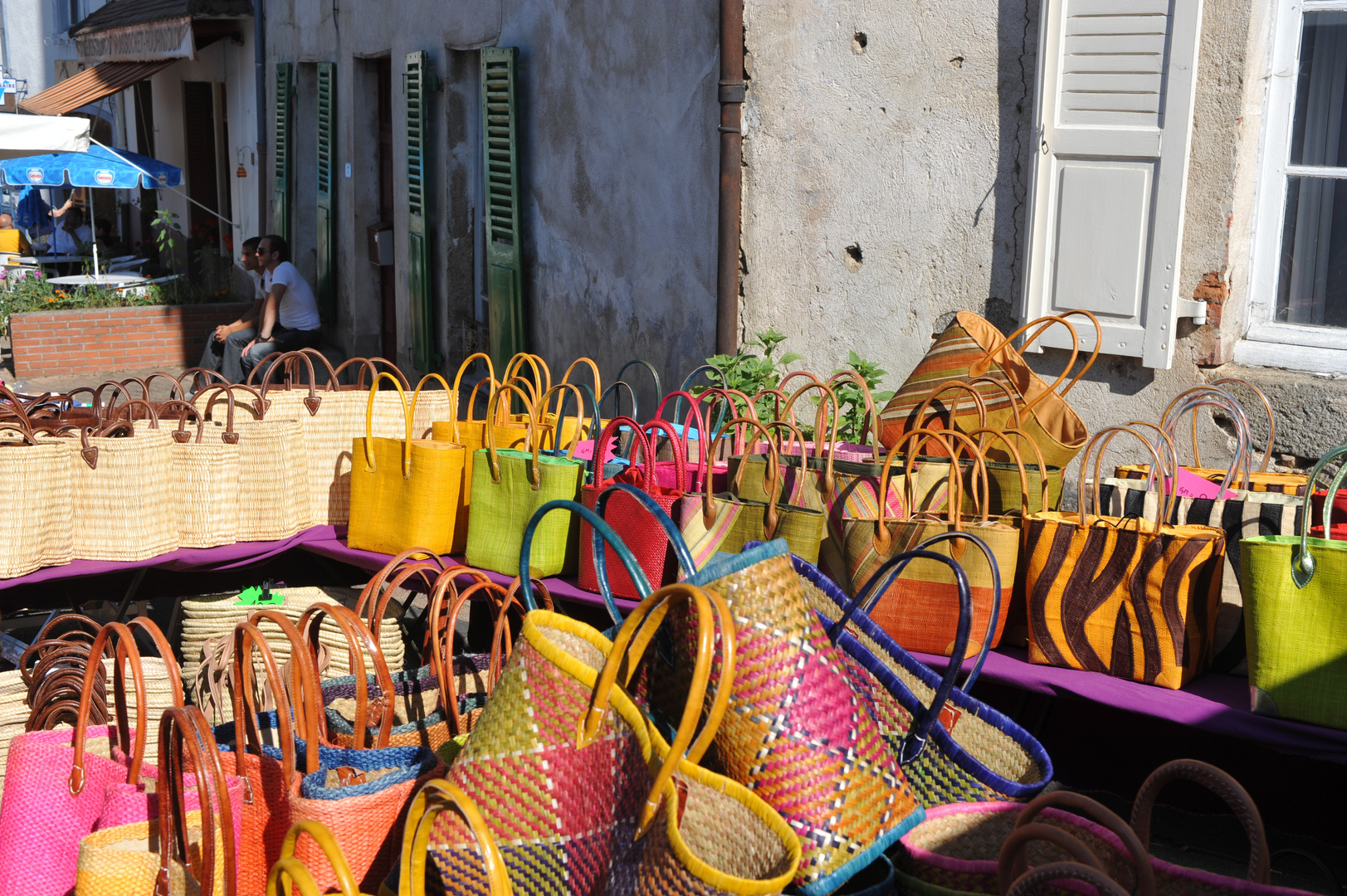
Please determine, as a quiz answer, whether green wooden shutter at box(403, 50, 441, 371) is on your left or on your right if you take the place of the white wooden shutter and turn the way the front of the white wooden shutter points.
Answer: on your right

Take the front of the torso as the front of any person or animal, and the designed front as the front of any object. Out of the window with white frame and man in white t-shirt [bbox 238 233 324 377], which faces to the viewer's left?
the man in white t-shirt

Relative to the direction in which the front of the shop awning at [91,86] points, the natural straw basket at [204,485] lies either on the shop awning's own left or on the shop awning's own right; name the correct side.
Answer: on the shop awning's own left

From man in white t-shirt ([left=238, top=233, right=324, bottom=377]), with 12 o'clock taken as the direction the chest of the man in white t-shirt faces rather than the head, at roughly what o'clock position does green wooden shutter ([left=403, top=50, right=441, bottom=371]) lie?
The green wooden shutter is roughly at 6 o'clock from the man in white t-shirt.

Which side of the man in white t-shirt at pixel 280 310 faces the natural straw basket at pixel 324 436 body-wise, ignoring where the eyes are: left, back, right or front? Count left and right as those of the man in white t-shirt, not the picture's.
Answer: left

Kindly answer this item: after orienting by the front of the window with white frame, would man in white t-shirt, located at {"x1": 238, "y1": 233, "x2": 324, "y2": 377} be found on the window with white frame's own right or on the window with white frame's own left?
on the window with white frame's own right

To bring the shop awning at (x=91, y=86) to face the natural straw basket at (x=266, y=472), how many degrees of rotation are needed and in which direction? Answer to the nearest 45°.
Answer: approximately 45° to its left

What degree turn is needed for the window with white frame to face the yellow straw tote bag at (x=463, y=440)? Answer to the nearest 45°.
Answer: approximately 45° to its right

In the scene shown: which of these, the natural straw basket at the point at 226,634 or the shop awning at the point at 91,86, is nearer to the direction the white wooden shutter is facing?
the natural straw basket

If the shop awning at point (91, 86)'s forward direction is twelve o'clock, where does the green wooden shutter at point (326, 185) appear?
The green wooden shutter is roughly at 10 o'clock from the shop awning.

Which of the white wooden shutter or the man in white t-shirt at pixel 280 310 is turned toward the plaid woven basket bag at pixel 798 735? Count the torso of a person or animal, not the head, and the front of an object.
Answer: the white wooden shutter
